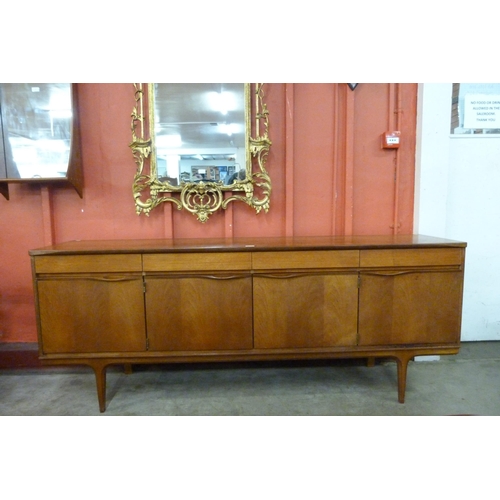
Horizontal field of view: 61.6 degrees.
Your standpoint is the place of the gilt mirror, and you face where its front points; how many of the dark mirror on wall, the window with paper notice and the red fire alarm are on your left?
2

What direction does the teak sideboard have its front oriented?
toward the camera

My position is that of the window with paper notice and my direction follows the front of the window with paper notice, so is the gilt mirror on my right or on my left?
on my right

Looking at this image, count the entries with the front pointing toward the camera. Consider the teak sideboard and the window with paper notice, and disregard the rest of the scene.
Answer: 2

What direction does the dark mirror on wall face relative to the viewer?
toward the camera

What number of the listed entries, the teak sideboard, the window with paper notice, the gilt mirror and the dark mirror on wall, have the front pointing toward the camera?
4

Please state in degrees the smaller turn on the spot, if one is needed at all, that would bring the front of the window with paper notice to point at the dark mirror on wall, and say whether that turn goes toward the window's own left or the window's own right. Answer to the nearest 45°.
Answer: approximately 45° to the window's own right

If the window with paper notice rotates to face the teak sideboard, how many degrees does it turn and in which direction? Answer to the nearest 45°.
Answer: approximately 45° to its right

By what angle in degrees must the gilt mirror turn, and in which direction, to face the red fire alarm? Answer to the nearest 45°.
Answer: approximately 90° to its left

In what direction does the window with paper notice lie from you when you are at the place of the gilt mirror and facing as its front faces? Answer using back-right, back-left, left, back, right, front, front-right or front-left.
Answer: left

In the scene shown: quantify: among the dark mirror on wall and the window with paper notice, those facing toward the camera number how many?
2
